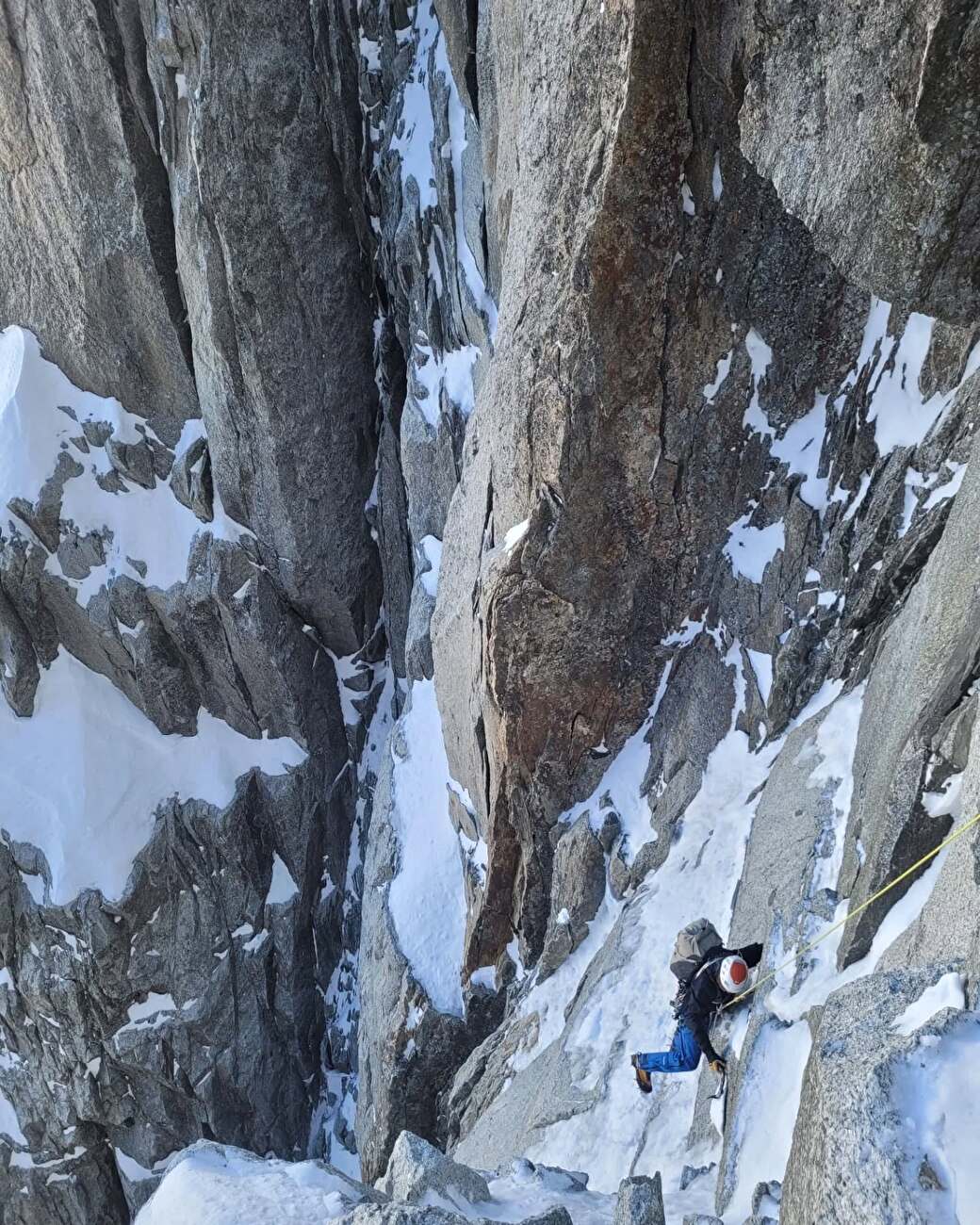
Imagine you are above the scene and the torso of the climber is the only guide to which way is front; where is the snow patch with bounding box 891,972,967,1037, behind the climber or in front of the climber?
in front

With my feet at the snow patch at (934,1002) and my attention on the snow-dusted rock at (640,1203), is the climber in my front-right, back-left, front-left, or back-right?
front-right

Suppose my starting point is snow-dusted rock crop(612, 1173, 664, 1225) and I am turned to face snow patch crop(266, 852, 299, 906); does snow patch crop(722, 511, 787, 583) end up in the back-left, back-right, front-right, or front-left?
front-right

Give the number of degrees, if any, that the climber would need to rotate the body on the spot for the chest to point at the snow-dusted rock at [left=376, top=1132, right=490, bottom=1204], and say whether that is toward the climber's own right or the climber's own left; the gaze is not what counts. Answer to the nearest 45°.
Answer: approximately 90° to the climber's own right
